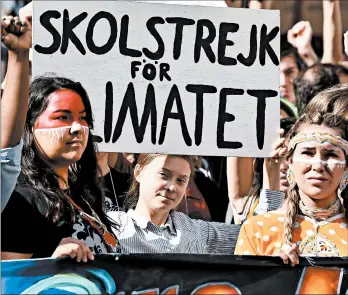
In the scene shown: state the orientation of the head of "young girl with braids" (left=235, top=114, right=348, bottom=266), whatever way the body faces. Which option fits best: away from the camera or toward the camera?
toward the camera

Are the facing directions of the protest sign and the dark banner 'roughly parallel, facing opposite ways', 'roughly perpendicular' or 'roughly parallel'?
roughly parallel

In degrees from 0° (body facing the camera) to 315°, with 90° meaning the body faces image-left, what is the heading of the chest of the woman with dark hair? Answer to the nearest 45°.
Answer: approximately 315°

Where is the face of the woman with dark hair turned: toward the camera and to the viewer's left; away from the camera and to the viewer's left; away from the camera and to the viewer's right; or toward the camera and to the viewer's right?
toward the camera and to the viewer's right

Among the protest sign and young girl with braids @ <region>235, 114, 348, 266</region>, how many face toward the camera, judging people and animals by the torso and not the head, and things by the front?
2

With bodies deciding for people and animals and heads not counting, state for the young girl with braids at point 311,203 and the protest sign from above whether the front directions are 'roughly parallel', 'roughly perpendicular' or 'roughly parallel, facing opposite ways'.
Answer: roughly parallel

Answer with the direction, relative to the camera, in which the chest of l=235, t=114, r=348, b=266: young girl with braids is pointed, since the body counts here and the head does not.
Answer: toward the camera
